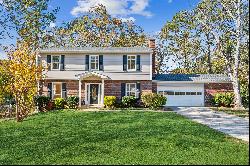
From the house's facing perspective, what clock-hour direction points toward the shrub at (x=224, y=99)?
The shrub is roughly at 9 o'clock from the house.

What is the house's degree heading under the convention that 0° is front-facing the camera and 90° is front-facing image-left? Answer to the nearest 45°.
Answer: approximately 0°
